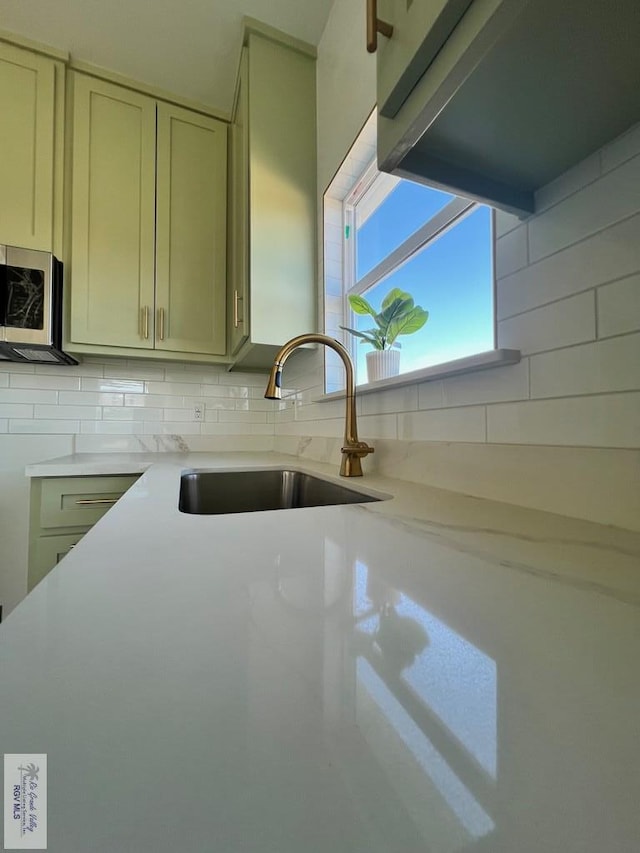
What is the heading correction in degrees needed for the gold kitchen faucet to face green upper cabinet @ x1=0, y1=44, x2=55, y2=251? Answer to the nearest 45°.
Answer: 0° — it already faces it

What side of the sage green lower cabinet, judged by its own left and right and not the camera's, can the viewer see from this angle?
front

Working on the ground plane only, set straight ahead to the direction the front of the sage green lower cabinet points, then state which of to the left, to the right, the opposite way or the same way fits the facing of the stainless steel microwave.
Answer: the same way

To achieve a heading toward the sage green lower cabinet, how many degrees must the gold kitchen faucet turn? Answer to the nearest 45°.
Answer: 0° — it already faces it

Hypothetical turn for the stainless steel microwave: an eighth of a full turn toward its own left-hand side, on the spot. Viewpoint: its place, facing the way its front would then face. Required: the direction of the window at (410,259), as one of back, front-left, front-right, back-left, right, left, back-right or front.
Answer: front

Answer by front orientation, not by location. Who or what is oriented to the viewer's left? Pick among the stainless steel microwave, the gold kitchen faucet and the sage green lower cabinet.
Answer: the gold kitchen faucet

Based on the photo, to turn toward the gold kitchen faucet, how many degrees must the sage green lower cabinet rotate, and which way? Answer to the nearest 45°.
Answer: approximately 45° to its left

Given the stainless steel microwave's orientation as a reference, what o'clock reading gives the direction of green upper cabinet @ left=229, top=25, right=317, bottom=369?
The green upper cabinet is roughly at 10 o'clock from the stainless steel microwave.

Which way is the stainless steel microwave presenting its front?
toward the camera

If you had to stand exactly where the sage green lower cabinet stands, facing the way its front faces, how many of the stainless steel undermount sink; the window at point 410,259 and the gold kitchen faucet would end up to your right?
0

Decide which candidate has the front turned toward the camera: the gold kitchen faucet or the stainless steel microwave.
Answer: the stainless steel microwave

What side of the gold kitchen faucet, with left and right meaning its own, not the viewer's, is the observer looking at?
left
